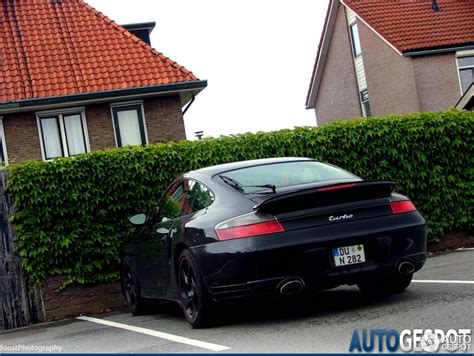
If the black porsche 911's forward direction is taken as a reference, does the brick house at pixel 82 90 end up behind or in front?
in front

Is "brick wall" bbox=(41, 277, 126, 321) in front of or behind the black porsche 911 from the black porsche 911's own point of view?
in front

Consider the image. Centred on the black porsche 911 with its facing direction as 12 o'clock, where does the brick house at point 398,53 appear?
The brick house is roughly at 2 o'clock from the black porsche 911.

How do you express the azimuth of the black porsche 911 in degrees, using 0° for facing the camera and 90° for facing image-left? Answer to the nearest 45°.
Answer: approximately 135°
